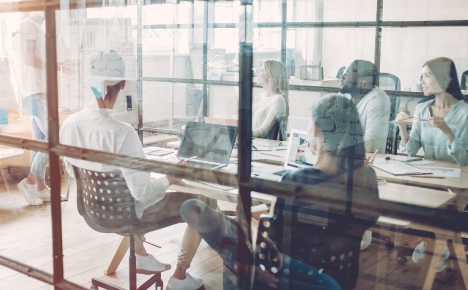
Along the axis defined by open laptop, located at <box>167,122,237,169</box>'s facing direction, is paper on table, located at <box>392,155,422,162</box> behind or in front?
behind

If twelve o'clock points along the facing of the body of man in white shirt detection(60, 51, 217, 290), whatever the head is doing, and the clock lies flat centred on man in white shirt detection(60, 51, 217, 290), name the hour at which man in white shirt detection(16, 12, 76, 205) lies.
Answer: man in white shirt detection(16, 12, 76, 205) is roughly at 9 o'clock from man in white shirt detection(60, 51, 217, 290).

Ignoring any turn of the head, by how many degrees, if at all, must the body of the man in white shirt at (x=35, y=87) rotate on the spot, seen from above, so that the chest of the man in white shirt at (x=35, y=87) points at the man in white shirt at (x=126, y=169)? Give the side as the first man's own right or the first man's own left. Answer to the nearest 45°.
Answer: approximately 45° to the first man's own right

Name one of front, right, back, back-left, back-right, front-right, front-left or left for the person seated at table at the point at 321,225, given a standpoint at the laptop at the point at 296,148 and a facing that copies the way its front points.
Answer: front-left

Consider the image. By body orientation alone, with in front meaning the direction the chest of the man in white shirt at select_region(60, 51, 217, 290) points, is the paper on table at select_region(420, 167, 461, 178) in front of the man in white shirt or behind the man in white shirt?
in front

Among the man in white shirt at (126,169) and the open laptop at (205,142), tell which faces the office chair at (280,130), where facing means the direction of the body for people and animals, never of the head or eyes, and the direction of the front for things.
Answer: the man in white shirt

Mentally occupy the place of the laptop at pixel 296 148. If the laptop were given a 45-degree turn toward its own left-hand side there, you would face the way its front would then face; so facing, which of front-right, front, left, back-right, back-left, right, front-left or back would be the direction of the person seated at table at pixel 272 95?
back

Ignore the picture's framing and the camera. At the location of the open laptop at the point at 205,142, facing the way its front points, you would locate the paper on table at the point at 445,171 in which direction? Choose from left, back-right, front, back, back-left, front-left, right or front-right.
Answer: back-left

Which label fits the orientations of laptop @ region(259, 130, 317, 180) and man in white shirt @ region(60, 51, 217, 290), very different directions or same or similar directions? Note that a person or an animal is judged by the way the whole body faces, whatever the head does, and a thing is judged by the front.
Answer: very different directions
